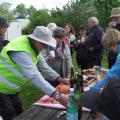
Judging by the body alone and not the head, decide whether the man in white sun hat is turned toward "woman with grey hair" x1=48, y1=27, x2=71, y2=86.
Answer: no

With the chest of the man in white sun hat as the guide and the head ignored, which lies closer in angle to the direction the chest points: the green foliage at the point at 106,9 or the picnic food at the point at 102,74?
the picnic food

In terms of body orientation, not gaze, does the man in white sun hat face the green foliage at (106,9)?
no

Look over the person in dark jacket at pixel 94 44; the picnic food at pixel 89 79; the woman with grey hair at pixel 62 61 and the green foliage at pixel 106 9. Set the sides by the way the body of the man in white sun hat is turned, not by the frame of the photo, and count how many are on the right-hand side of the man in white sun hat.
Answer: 0

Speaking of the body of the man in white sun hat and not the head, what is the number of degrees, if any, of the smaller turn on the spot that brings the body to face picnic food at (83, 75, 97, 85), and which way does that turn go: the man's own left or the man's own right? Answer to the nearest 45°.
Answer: approximately 45° to the man's own left

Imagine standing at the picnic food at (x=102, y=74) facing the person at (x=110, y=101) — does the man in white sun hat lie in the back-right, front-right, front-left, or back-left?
front-right

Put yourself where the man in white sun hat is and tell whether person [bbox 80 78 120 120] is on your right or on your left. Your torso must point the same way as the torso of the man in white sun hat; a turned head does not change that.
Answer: on your right

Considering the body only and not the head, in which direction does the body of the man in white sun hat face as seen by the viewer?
to the viewer's right

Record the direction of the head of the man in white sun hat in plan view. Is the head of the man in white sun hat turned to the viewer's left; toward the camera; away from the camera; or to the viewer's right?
to the viewer's right
